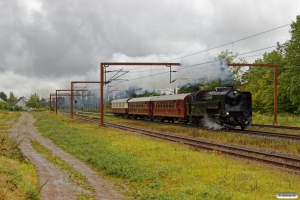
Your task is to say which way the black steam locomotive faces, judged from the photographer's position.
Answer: facing the viewer and to the right of the viewer
